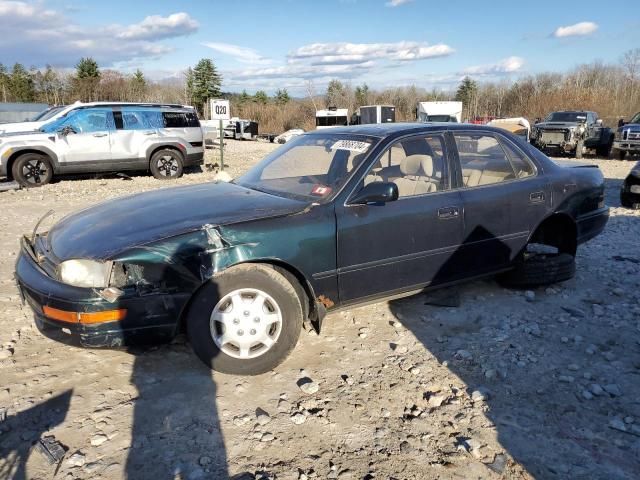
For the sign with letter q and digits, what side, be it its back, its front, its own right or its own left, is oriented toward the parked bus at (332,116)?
back

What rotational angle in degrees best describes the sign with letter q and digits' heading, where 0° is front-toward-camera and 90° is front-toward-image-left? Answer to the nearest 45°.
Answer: approximately 0°

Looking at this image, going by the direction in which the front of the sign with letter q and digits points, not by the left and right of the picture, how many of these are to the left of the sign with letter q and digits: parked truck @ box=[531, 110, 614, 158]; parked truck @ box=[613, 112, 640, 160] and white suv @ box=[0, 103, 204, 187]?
2

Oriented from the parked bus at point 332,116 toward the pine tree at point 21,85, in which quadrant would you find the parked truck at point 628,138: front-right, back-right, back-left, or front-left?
back-left

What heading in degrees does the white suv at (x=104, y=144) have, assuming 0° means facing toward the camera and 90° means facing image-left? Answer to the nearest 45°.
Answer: approximately 90°

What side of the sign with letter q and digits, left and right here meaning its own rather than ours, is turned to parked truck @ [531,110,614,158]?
left

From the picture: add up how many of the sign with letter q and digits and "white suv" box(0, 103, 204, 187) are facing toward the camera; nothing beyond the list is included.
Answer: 1

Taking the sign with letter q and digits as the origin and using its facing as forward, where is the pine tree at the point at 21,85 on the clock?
The pine tree is roughly at 5 o'clock from the sign with letter q and digits.

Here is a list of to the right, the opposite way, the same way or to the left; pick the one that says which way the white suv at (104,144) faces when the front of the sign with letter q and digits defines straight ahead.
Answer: to the right

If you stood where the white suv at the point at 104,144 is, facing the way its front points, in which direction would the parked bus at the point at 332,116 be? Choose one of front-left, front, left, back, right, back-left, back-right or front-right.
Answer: back-right

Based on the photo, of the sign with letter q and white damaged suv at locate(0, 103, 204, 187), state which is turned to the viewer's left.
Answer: the white suv

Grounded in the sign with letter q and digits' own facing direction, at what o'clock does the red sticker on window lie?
The red sticker on window is roughly at 12 o'clock from the sign with letter q and digits.

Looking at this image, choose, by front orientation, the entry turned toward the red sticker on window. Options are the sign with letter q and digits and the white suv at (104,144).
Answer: the sign with letter q and digits

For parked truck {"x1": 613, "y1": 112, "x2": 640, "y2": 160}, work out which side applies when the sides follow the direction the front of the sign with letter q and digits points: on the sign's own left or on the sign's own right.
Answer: on the sign's own left

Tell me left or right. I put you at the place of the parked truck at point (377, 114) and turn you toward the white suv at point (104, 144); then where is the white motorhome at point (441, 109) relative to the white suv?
left

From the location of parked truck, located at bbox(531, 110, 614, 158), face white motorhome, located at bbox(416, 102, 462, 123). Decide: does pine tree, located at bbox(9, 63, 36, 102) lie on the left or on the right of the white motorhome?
left

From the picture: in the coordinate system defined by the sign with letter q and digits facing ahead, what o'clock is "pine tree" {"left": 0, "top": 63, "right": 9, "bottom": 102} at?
The pine tree is roughly at 5 o'clock from the sign with letter q and digits.

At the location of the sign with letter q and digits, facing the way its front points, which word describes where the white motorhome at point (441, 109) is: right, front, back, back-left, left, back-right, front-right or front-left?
back-left
